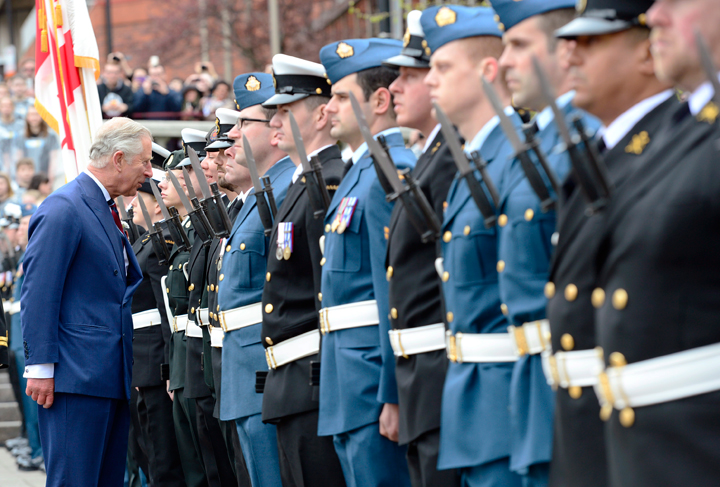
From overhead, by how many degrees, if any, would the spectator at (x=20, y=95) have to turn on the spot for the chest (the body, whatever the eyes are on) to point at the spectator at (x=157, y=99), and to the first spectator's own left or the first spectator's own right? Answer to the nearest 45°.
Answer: approximately 90° to the first spectator's own left

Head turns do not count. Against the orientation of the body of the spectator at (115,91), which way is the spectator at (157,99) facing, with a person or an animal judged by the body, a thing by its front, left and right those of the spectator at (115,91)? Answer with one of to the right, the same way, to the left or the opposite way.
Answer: the same way

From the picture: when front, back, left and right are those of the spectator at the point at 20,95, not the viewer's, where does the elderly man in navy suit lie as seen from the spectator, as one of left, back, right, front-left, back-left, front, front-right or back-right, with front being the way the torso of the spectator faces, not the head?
front

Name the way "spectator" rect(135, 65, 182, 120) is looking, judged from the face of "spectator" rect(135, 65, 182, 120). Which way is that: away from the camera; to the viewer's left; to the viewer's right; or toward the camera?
toward the camera

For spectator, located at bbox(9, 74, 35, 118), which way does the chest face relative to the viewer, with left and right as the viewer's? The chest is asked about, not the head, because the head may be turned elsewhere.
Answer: facing the viewer

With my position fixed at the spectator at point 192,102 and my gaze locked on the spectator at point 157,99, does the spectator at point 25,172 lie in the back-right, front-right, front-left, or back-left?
front-left

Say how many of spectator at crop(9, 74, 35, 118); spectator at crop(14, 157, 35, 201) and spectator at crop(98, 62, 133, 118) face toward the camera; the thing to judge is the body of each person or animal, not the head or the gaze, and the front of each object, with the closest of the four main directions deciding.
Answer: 3

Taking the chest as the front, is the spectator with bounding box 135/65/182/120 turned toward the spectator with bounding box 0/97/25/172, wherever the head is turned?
no

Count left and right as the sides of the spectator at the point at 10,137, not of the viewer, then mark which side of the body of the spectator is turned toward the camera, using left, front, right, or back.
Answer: front

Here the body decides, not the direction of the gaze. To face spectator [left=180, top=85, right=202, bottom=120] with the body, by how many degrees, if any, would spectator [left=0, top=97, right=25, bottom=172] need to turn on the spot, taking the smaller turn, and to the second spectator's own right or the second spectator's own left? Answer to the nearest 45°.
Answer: approximately 90° to the second spectator's own left

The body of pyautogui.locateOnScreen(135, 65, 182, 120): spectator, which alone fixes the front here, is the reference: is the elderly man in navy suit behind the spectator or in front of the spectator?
in front

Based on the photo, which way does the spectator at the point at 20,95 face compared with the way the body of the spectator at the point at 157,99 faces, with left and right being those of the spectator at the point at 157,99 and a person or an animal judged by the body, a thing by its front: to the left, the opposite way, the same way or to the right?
the same way

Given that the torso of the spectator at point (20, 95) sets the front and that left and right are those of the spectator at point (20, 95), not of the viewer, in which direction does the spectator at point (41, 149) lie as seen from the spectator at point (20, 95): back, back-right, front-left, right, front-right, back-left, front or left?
front

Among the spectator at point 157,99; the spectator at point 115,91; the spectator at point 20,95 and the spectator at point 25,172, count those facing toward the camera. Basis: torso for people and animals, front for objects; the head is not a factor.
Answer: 4

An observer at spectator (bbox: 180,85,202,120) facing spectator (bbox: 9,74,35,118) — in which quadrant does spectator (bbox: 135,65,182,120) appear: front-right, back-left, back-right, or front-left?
front-left

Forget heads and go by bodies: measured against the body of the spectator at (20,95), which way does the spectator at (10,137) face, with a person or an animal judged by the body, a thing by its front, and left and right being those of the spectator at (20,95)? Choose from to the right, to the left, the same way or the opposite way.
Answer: the same way

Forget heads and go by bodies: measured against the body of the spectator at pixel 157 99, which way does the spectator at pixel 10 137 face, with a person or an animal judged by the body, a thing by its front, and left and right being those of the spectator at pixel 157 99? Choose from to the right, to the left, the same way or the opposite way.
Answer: the same way
